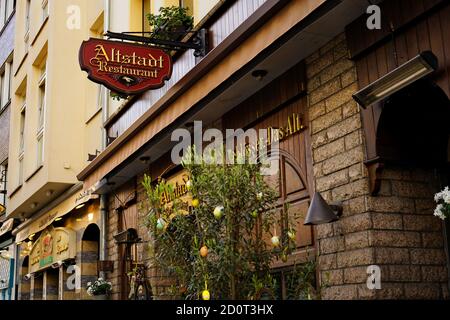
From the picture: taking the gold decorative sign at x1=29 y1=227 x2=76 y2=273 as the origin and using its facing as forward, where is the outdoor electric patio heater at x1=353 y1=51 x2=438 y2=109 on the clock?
The outdoor electric patio heater is roughly at 10 o'clock from the gold decorative sign.

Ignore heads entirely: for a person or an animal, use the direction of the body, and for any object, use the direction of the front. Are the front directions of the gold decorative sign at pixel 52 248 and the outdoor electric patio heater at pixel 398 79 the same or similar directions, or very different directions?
same or similar directions

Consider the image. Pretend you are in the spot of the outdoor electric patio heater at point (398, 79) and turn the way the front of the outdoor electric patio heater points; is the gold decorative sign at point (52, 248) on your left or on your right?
on your right

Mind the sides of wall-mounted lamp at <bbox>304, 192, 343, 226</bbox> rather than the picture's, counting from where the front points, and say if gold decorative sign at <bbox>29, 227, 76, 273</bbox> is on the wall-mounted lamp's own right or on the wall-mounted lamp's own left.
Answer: on the wall-mounted lamp's own right

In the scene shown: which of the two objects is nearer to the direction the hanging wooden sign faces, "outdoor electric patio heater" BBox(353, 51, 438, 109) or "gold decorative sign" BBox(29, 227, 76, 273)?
the outdoor electric patio heater

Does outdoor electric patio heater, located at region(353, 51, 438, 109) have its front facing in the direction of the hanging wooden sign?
no

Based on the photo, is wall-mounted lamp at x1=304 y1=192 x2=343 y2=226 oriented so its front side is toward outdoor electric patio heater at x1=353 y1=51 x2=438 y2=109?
no

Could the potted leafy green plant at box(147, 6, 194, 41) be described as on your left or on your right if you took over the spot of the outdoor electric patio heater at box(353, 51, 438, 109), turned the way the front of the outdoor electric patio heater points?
on your right

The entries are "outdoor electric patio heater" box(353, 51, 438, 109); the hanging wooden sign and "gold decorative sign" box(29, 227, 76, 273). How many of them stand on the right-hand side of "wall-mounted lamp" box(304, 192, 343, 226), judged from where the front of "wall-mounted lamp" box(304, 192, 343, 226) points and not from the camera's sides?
2

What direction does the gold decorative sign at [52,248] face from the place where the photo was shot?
facing the viewer and to the left of the viewer

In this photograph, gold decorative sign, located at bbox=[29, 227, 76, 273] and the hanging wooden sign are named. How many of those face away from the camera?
0

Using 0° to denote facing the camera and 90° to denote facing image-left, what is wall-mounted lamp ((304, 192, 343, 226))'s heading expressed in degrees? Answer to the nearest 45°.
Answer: approximately 45°

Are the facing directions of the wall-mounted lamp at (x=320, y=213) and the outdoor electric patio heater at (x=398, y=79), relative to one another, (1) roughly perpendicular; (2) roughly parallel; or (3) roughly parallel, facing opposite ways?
roughly parallel

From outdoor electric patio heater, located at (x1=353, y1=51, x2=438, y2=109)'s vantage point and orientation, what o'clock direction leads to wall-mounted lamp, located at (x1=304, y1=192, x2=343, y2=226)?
wall-mounted lamp, located at (x1=304, y1=192, x2=343, y2=226) is roughly at 3 o'clock from outdoor electric patio heater, located at (x1=353, y1=51, x2=438, y2=109).

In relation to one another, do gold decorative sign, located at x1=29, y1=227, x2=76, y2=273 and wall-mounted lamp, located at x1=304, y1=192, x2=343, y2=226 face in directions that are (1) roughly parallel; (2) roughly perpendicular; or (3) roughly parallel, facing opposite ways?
roughly parallel

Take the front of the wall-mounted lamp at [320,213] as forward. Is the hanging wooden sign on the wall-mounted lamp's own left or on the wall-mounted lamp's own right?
on the wall-mounted lamp's own right

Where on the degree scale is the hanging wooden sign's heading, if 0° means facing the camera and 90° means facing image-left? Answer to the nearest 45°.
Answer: approximately 315°

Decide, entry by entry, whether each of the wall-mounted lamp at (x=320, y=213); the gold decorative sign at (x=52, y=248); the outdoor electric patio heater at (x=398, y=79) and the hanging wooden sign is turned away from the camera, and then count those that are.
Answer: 0

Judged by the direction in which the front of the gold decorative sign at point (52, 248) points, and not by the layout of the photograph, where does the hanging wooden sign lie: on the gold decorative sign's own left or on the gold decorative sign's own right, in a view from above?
on the gold decorative sign's own left
